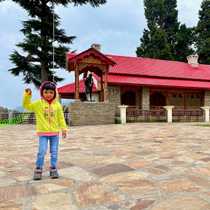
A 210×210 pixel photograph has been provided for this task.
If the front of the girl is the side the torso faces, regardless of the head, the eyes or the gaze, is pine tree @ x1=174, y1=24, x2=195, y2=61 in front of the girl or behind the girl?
behind

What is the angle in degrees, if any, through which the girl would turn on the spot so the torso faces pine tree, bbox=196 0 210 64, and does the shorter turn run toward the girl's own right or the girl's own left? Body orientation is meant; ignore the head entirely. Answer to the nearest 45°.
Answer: approximately 135° to the girl's own left

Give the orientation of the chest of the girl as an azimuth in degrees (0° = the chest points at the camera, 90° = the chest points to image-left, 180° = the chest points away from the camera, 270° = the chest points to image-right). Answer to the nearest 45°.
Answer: approximately 0°

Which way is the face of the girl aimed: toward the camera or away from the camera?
toward the camera

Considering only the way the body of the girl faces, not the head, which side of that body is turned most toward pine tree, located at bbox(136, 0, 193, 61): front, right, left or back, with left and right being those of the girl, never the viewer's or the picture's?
back

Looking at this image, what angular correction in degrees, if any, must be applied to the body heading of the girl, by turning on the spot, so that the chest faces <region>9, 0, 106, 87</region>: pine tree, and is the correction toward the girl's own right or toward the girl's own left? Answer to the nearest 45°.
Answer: approximately 180°

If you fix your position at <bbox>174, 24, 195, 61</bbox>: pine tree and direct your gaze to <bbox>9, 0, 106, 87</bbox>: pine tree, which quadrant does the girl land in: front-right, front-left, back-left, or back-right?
front-left

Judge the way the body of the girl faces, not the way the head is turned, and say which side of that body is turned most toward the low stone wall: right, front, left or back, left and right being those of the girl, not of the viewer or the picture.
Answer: back
